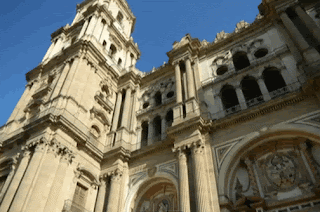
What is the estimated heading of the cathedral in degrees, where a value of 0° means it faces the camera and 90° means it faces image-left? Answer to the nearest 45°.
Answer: approximately 45°
